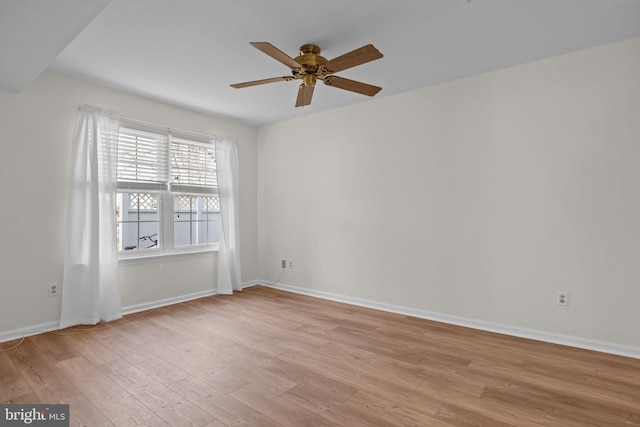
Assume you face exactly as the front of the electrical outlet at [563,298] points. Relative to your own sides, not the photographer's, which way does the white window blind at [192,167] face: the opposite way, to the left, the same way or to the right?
to the left

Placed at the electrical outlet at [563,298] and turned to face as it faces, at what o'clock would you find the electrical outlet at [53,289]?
the electrical outlet at [53,289] is roughly at 2 o'clock from the electrical outlet at [563,298].

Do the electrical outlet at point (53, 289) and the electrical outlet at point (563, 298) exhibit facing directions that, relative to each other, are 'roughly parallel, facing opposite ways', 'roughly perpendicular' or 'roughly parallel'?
roughly perpendicular

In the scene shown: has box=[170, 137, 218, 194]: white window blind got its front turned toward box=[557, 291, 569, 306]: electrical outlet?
yes

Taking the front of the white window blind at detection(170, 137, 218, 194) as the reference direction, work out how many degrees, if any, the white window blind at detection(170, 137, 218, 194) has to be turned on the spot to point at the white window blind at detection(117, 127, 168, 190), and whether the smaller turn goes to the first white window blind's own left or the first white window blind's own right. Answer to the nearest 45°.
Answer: approximately 90° to the first white window blind's own right

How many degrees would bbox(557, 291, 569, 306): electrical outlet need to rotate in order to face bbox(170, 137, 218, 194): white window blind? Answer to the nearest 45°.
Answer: approximately 90° to its right
